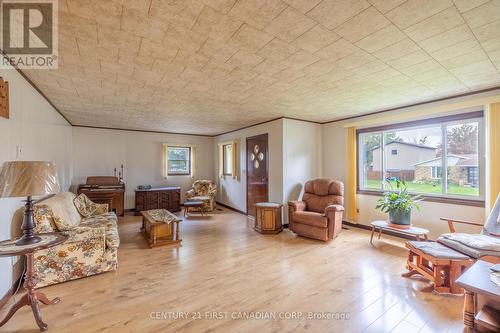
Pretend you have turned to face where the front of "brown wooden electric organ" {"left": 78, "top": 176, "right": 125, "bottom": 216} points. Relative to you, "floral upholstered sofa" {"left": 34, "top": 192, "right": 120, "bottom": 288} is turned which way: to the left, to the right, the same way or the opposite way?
to the left

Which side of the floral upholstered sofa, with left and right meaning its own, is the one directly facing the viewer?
right

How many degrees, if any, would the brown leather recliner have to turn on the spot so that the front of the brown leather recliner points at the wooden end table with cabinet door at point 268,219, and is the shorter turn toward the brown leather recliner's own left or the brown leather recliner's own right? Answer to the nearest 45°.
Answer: approximately 45° to the brown leather recliner's own right

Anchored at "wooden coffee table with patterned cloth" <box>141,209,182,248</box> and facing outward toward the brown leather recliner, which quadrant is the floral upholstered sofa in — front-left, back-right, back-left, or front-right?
back-right

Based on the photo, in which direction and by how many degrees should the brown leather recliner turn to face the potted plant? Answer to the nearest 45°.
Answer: approximately 135° to its left

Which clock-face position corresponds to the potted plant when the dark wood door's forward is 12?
The potted plant is roughly at 9 o'clock from the dark wood door.

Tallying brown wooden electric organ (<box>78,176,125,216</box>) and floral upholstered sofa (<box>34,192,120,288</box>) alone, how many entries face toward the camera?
1

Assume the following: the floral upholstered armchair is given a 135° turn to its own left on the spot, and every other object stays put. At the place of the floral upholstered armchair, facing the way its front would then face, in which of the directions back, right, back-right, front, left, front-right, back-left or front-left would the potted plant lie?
front-right

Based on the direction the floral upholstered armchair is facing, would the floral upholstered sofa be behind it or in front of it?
in front

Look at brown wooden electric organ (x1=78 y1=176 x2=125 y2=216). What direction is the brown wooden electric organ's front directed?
toward the camera

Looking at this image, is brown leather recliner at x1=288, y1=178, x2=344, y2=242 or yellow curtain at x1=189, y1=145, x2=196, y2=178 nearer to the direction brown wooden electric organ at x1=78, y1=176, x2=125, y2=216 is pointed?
the brown leather recliner

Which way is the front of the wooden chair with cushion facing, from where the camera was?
facing the viewer and to the left of the viewer

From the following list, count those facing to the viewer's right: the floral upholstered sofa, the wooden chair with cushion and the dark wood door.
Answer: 1

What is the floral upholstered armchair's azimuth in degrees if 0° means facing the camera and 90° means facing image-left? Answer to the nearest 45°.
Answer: approximately 45°

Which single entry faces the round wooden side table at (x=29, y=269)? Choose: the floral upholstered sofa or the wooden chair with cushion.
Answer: the wooden chair with cushion
